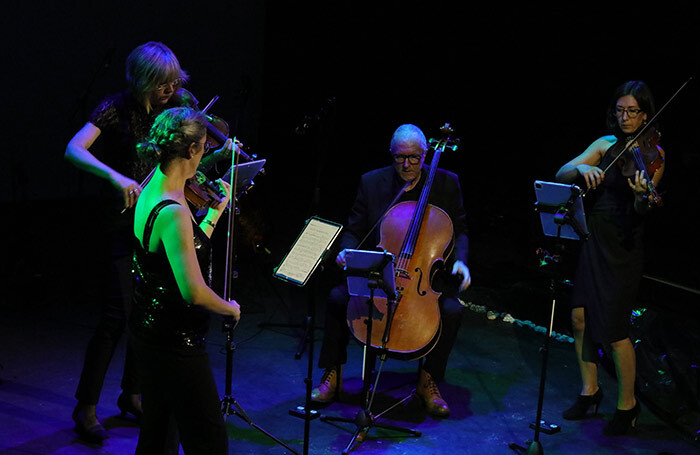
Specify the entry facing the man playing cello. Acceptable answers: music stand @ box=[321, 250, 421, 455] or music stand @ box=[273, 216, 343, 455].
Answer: music stand @ box=[321, 250, 421, 455]

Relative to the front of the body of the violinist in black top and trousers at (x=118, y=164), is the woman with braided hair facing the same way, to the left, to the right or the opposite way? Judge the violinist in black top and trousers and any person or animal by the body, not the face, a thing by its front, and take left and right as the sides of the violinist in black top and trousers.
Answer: to the left

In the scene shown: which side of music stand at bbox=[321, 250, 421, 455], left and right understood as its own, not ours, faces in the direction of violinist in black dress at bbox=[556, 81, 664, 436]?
right

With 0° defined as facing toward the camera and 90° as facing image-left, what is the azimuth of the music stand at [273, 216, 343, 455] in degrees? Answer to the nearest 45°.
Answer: approximately 45°

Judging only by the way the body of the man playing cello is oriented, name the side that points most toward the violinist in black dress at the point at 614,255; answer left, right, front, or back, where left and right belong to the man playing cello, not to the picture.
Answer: left

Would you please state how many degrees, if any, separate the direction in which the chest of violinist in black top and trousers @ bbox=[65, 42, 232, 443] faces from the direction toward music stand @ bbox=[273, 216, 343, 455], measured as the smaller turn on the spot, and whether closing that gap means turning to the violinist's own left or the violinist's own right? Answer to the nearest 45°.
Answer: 0° — they already face it

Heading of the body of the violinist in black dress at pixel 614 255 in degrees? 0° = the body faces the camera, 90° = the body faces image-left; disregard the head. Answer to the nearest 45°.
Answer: approximately 45°
